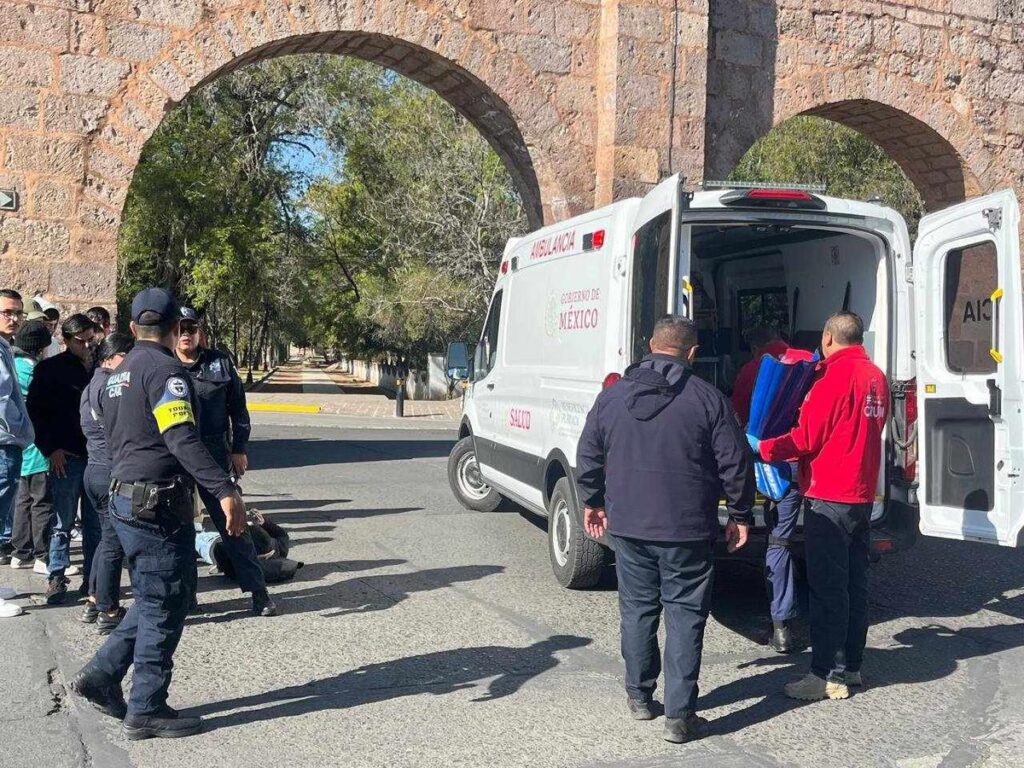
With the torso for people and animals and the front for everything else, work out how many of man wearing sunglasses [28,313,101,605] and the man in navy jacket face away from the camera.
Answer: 1

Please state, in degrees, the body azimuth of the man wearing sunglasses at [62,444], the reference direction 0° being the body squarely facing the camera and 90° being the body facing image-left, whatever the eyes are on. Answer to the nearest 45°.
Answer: approximately 315°

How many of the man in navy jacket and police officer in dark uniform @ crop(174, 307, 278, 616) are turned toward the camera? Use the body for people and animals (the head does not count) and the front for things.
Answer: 1

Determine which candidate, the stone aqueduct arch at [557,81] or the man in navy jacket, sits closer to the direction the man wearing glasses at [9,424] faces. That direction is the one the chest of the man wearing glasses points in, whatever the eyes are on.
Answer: the man in navy jacket

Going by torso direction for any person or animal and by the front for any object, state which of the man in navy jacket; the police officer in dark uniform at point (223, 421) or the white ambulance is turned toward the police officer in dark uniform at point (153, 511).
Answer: the police officer in dark uniform at point (223, 421)

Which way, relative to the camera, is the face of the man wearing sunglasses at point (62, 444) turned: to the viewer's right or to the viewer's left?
to the viewer's right

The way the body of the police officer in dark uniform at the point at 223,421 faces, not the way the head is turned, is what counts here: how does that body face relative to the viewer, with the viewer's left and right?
facing the viewer

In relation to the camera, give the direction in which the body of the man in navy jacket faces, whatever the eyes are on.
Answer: away from the camera

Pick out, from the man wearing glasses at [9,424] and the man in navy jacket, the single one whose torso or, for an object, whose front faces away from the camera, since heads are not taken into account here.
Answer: the man in navy jacket

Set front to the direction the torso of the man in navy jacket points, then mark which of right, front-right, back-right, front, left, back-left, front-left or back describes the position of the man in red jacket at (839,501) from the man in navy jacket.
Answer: front-right

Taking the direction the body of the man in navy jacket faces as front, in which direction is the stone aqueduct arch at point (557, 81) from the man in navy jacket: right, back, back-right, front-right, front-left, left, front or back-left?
front

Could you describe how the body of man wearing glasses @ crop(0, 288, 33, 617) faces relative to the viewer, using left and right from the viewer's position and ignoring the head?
facing the viewer and to the right of the viewer
